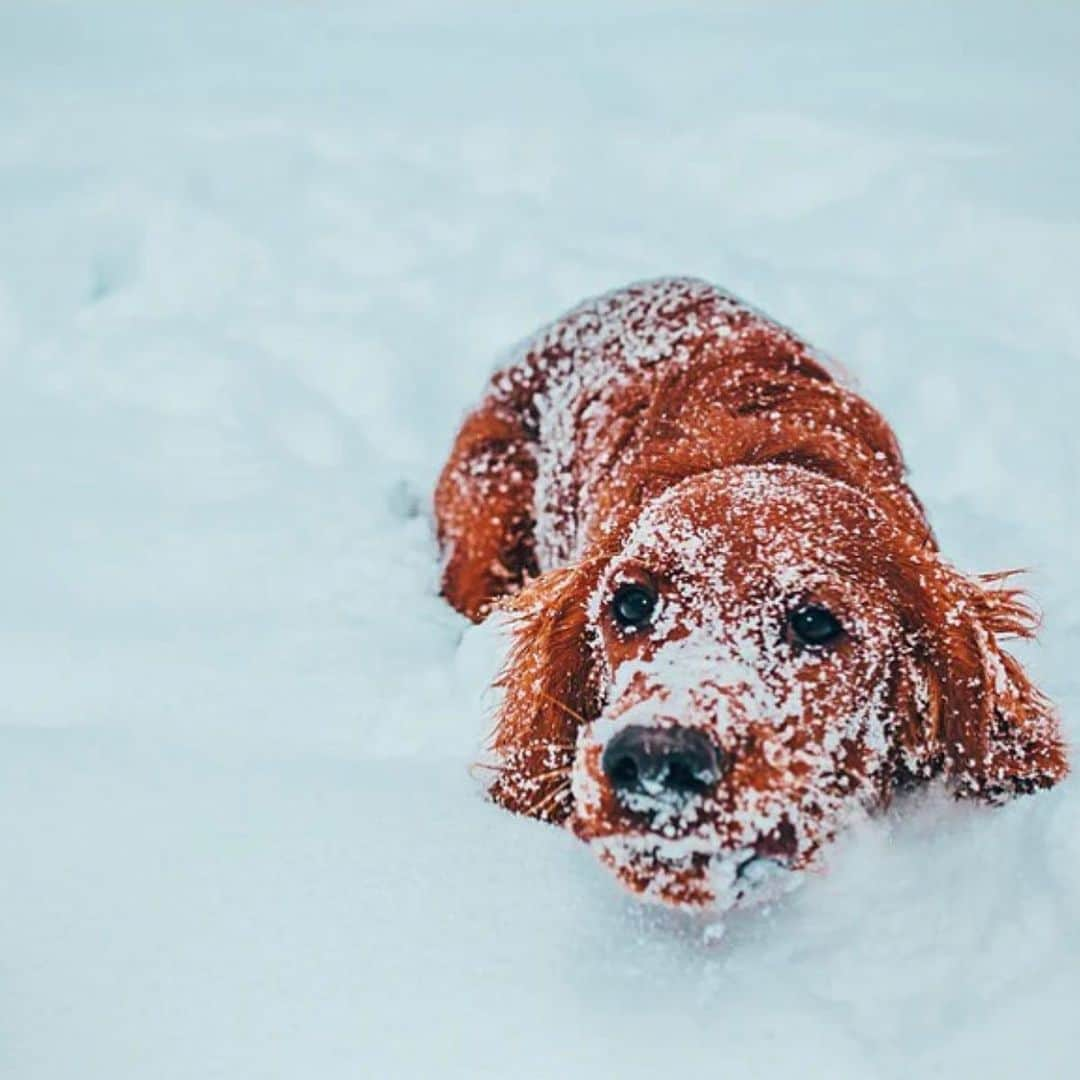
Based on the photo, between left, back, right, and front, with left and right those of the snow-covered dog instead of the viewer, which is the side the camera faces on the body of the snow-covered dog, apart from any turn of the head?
front
